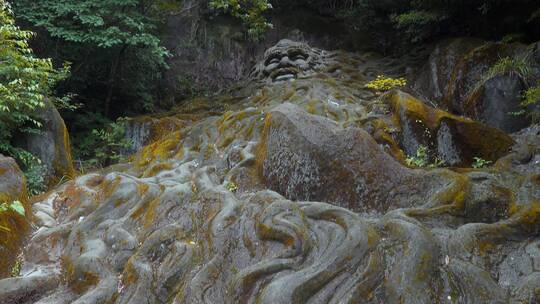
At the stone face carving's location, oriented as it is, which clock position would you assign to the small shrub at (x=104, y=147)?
The small shrub is roughly at 2 o'clock from the stone face carving.

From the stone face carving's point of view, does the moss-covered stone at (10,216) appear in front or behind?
in front

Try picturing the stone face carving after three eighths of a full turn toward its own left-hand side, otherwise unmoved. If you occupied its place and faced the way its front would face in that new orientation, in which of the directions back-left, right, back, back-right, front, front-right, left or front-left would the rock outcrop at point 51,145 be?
back

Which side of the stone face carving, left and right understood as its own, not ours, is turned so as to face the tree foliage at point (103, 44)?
right

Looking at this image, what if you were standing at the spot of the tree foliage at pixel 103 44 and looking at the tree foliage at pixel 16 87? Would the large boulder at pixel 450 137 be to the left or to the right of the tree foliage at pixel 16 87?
left

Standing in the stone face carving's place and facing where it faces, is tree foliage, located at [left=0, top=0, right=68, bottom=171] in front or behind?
in front

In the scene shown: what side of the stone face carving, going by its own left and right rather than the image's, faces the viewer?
front

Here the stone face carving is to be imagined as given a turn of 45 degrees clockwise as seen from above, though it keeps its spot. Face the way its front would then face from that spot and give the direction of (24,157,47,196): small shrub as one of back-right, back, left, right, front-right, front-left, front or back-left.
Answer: front

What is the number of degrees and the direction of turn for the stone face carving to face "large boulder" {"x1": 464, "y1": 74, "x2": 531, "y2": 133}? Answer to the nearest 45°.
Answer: approximately 45° to its left

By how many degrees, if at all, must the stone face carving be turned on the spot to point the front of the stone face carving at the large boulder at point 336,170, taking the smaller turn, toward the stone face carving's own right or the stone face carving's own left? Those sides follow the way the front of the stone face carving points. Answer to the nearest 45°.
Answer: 0° — it already faces it

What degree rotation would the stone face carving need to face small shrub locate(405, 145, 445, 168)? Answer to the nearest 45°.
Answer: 0° — it already faces it
